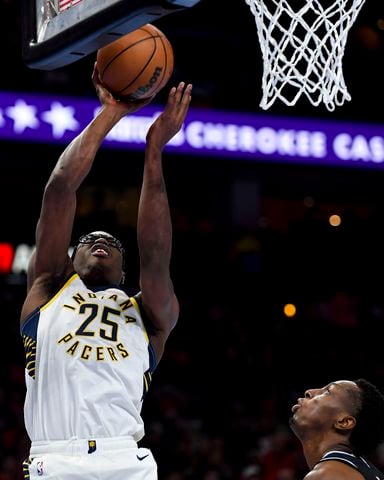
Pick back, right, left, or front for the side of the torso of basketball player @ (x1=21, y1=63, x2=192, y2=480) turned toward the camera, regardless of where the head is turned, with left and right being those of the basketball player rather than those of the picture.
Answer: front

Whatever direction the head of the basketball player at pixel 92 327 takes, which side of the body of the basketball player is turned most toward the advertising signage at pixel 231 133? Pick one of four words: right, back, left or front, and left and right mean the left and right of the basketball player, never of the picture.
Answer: back

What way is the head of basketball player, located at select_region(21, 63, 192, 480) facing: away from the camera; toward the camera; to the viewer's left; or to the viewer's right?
toward the camera

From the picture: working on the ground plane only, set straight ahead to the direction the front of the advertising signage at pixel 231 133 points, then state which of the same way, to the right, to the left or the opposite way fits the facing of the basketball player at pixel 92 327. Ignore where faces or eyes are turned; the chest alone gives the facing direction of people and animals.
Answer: the same way

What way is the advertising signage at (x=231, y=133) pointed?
toward the camera

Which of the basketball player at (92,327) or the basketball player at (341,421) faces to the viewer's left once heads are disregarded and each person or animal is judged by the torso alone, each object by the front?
the basketball player at (341,421)

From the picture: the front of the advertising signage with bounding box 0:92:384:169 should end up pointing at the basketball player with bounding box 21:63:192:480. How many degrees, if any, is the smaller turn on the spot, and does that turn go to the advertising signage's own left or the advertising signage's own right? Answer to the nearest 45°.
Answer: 0° — it already faces them

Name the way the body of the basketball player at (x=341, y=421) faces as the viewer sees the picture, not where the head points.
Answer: to the viewer's left

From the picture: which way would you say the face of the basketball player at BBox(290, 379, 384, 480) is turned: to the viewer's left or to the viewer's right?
to the viewer's left

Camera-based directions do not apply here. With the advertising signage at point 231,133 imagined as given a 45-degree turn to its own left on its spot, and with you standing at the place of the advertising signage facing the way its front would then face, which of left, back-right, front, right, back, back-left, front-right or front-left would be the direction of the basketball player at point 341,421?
front-right

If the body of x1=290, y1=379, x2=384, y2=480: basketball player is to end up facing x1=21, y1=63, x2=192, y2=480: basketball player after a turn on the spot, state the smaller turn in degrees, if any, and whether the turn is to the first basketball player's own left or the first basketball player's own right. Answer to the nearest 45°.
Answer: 0° — they already face them

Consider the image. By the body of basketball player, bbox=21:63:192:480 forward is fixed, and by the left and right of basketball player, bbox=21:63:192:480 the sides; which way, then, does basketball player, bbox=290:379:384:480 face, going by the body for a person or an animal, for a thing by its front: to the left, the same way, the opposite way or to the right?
to the right
